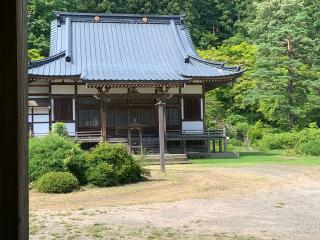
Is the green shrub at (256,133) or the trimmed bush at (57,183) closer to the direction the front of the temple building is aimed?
the trimmed bush

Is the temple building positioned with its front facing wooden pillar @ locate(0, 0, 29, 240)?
yes

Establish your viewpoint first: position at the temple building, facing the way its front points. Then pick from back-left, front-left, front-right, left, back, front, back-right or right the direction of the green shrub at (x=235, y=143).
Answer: back-left

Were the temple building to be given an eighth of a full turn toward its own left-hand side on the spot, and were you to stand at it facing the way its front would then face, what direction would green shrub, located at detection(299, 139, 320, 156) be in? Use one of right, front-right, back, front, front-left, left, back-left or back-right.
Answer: front-left

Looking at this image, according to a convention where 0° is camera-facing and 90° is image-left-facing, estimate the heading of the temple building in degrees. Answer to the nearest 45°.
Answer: approximately 0°

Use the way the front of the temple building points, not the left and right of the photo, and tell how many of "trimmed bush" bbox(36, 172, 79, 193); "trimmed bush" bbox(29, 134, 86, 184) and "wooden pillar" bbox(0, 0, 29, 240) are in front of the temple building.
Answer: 3

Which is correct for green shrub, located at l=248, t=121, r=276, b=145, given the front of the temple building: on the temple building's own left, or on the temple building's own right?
on the temple building's own left

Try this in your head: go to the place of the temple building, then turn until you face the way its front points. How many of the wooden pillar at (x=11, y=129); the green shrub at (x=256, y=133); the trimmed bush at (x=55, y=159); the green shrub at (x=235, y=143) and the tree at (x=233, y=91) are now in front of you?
2

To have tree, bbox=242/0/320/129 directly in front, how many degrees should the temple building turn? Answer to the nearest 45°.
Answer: approximately 135° to its left

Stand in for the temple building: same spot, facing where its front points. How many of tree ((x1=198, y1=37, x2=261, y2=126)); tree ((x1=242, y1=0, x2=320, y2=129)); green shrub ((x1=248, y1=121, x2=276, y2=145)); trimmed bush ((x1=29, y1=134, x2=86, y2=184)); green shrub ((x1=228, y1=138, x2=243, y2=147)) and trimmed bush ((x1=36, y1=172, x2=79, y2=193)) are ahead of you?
2

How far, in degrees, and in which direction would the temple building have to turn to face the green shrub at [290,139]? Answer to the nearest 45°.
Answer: approximately 90° to its left

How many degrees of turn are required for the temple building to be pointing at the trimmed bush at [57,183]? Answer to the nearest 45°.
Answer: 0° — it already faces it

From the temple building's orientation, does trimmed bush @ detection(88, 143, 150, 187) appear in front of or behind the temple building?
in front

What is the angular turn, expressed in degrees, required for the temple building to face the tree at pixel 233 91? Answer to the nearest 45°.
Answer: approximately 135° to its left
